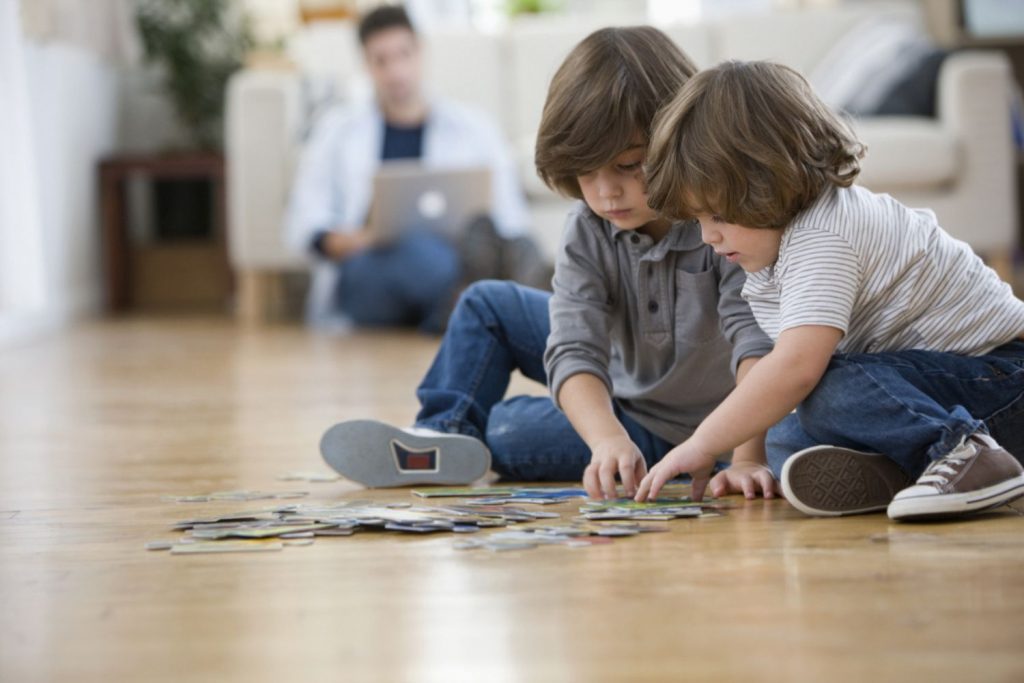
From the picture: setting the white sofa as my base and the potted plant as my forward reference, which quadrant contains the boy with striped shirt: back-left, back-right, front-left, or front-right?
back-left

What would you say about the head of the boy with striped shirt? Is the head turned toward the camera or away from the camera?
toward the camera

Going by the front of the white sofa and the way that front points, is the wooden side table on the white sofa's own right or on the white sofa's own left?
on the white sofa's own right

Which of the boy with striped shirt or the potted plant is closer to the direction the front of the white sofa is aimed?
the boy with striped shirt

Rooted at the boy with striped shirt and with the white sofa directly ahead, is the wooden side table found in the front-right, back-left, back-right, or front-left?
front-left

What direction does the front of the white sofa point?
toward the camera

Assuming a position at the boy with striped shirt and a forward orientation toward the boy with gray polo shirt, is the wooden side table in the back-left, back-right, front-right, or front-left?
front-right

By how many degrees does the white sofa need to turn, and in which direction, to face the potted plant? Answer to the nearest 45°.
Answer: approximately 135° to its right

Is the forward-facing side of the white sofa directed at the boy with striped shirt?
yes

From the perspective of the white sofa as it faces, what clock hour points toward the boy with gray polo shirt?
The boy with gray polo shirt is roughly at 12 o'clock from the white sofa.

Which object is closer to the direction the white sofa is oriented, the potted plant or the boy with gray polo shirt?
the boy with gray polo shirt
